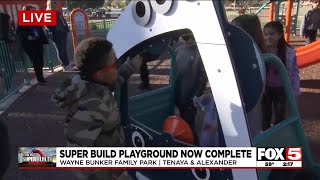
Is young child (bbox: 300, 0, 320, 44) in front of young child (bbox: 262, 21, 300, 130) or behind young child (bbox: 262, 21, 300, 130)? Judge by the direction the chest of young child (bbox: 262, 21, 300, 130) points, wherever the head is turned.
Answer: behind

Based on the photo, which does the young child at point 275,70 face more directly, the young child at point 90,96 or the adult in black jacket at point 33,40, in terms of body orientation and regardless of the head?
the young child

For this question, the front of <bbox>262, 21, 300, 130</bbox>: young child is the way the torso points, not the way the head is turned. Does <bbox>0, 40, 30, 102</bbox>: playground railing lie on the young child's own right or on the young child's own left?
on the young child's own right

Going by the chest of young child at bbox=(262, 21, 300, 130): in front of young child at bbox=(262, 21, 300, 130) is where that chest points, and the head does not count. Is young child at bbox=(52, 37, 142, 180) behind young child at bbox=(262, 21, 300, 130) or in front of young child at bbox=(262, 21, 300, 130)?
in front
